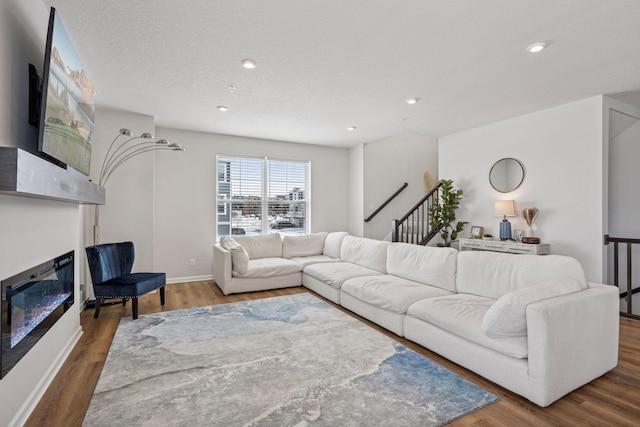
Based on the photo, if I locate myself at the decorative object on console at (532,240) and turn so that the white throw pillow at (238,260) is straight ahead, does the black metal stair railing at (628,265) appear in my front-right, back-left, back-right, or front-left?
back-left

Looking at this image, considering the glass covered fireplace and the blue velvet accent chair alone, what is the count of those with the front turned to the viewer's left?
0

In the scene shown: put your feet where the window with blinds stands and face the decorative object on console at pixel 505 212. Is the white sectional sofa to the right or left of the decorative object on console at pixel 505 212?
right

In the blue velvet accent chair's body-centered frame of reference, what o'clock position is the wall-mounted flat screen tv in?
The wall-mounted flat screen tv is roughly at 2 o'clock from the blue velvet accent chair.

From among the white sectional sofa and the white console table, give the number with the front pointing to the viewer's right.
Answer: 0

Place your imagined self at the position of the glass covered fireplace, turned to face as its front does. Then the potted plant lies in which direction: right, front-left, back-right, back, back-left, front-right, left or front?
front-left

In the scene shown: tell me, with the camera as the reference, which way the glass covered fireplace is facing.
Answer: facing the viewer and to the right of the viewer

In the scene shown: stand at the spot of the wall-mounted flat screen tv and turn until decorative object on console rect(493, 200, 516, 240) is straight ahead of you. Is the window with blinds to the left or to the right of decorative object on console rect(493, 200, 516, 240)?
left

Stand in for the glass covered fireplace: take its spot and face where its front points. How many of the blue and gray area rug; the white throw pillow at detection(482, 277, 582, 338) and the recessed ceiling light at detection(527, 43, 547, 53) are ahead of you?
3

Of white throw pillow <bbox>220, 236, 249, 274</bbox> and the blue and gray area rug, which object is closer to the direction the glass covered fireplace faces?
the blue and gray area rug

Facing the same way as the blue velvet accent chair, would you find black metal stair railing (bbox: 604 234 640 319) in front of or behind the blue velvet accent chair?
in front

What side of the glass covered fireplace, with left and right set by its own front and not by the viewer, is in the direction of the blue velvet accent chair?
left

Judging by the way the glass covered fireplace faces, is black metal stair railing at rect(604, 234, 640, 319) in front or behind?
in front

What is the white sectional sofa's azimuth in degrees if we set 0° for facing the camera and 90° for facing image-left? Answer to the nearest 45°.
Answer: approximately 45°
